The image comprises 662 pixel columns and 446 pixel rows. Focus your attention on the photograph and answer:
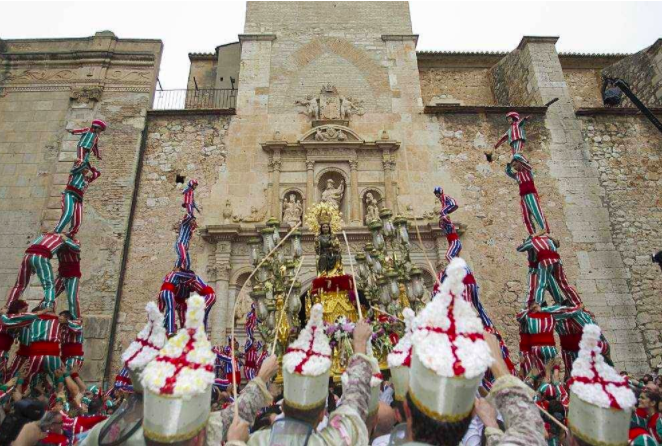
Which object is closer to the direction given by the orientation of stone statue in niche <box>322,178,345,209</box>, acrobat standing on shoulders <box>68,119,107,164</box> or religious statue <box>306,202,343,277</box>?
the religious statue

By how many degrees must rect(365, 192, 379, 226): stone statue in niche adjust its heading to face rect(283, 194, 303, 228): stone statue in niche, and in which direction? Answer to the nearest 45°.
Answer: approximately 90° to its right

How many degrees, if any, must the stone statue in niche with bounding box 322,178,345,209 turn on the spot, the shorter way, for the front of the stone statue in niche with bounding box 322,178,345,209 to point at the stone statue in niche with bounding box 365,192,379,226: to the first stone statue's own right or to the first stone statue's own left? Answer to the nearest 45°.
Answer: approximately 90° to the first stone statue's own left
